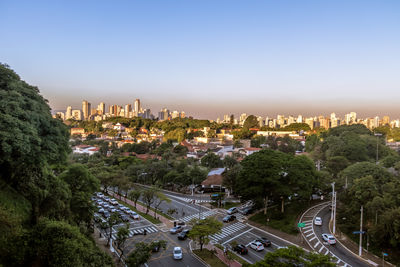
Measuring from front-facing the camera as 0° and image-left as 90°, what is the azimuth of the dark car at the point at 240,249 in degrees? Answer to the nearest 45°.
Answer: approximately 135°

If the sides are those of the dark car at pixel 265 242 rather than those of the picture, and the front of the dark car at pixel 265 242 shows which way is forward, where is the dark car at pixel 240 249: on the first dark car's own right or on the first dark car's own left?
on the first dark car's own left

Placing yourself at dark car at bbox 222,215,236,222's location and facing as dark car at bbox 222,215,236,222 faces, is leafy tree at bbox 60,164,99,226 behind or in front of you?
in front

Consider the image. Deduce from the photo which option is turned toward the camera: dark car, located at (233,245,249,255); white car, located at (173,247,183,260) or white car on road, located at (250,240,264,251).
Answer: the white car, located at (173,247,183,260)

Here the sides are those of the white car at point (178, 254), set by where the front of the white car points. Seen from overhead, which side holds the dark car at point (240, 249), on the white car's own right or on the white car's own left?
on the white car's own left

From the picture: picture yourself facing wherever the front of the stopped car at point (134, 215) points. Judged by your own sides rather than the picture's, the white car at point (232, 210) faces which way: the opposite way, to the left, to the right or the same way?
to the right

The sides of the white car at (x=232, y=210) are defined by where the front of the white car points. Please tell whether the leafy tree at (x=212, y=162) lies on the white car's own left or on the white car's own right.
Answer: on the white car's own right
